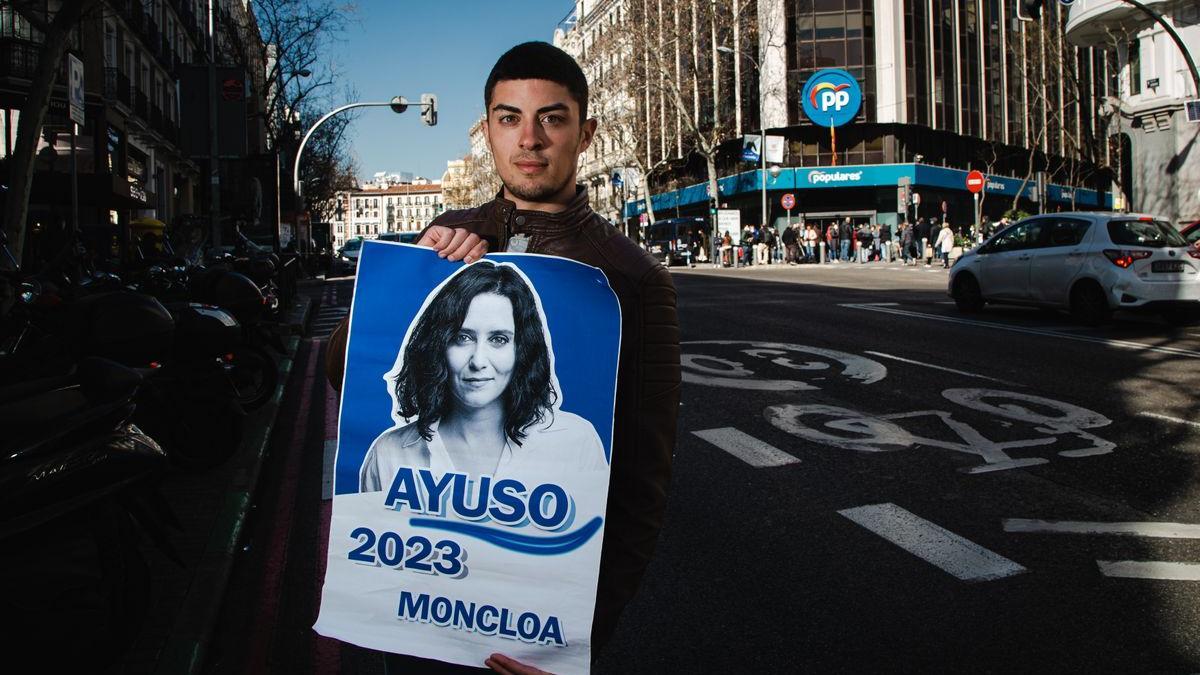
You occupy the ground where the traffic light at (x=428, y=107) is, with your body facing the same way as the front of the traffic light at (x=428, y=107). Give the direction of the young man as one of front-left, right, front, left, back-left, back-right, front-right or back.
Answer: back

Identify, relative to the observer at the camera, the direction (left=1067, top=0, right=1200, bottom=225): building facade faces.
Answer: facing the viewer and to the left of the viewer

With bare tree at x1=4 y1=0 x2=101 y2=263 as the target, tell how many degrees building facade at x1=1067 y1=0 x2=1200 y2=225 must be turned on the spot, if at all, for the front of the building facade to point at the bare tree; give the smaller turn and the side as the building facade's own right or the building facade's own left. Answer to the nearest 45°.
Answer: approximately 45° to the building facade's own left

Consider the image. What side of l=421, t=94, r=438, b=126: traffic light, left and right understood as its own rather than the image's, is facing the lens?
back

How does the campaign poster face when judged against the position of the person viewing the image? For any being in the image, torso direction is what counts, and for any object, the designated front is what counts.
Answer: facing the viewer

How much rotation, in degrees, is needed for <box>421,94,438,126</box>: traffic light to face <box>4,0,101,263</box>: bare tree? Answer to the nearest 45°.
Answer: approximately 180°
